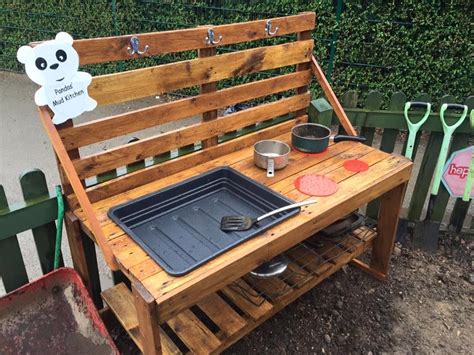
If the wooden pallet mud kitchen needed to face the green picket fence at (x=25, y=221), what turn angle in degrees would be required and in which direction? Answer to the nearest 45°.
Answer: approximately 135° to its right

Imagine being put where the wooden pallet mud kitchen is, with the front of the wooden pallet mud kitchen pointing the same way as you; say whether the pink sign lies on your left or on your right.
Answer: on your left

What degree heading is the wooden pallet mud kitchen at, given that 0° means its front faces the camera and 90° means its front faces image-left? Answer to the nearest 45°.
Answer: approximately 315°

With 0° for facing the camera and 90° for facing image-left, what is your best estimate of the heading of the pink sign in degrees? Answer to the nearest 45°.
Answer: approximately 0°

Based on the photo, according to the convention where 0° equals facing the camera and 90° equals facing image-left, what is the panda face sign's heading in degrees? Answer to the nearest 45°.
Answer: approximately 0°

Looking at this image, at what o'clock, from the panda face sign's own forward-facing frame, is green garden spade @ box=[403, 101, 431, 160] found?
The green garden spade is roughly at 9 o'clock from the panda face sign.

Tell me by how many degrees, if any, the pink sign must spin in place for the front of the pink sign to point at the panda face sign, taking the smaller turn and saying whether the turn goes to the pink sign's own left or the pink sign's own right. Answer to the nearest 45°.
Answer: approximately 45° to the pink sign's own right

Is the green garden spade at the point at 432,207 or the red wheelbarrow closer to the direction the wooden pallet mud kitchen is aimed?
the green garden spade

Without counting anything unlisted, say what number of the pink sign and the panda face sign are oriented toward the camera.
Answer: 2
